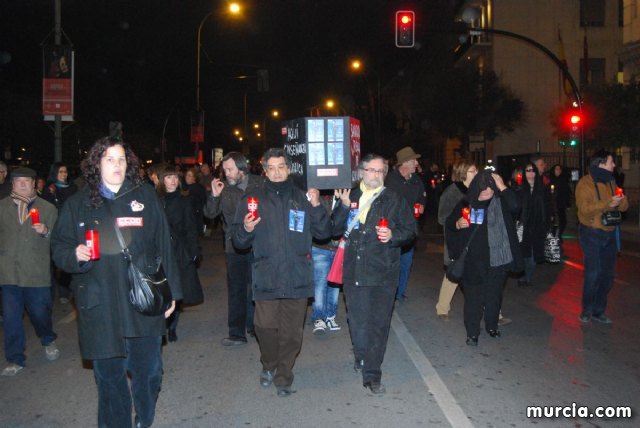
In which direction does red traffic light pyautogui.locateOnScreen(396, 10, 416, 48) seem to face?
toward the camera

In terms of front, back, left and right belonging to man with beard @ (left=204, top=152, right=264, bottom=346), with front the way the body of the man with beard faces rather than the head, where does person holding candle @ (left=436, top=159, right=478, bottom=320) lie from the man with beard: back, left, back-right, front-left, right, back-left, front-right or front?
back-left

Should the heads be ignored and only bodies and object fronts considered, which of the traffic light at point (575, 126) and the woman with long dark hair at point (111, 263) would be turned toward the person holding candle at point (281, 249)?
the traffic light

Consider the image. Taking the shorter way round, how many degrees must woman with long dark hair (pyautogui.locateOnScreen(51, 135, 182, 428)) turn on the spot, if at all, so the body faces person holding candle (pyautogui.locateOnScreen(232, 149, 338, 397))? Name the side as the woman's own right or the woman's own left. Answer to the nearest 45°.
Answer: approximately 135° to the woman's own left

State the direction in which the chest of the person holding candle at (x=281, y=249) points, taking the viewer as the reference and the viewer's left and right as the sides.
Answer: facing the viewer

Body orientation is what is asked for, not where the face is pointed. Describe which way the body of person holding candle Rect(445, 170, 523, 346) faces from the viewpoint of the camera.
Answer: toward the camera

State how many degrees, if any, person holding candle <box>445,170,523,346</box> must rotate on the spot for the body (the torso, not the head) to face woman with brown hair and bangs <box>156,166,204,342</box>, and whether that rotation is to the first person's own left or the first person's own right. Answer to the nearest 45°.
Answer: approximately 90° to the first person's own right
